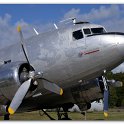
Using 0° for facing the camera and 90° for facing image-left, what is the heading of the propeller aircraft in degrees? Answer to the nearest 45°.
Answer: approximately 315°
